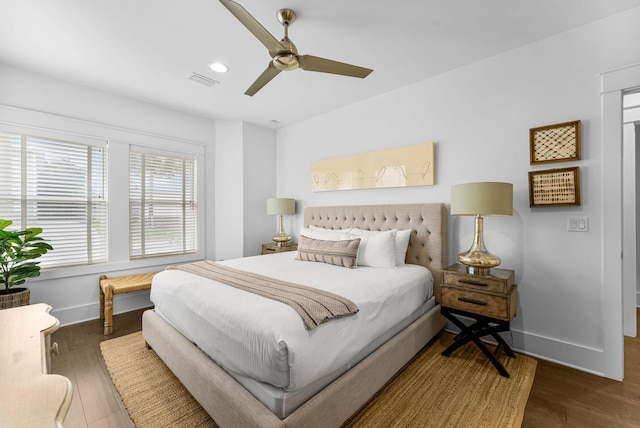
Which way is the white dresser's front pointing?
to the viewer's right

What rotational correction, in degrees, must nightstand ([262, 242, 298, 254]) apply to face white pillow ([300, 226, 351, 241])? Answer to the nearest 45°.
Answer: approximately 90° to its left

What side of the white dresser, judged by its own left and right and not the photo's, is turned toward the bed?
front

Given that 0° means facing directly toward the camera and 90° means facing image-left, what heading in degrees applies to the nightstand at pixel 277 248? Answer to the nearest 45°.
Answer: approximately 45°

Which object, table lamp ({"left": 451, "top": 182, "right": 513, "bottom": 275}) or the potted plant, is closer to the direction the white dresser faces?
the table lamp

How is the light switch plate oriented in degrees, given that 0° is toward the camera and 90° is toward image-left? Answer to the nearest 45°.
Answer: approximately 0°

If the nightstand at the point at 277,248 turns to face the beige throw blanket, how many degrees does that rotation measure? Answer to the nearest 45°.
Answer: approximately 45° to its left

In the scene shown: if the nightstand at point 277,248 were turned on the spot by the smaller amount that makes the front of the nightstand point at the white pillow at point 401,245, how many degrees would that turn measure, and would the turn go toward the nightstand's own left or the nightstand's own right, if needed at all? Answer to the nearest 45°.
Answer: approximately 90° to the nightstand's own left
